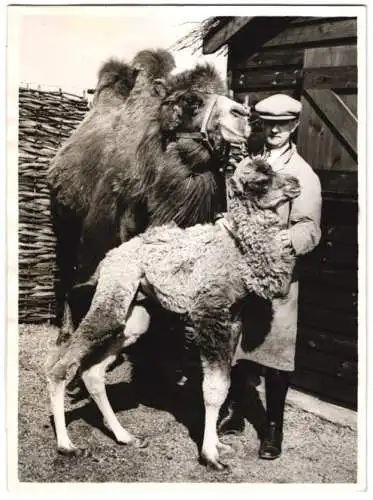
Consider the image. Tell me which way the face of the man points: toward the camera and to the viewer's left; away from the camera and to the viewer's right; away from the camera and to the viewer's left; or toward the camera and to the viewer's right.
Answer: toward the camera and to the viewer's left

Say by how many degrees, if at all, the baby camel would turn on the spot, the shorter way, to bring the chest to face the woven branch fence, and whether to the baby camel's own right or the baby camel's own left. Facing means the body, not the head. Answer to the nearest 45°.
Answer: approximately 135° to the baby camel's own left

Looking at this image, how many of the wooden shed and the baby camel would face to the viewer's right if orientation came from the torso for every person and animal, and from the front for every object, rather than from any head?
1

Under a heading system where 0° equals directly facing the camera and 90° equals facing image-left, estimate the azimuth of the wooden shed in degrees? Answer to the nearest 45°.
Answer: approximately 45°

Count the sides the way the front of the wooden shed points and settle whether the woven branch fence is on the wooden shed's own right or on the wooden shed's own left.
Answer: on the wooden shed's own right

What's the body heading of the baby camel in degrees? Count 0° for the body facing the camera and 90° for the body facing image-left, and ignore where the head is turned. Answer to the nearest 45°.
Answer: approximately 270°

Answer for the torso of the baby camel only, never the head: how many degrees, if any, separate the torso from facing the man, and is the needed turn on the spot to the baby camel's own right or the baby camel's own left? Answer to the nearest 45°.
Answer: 0° — it already faces them
